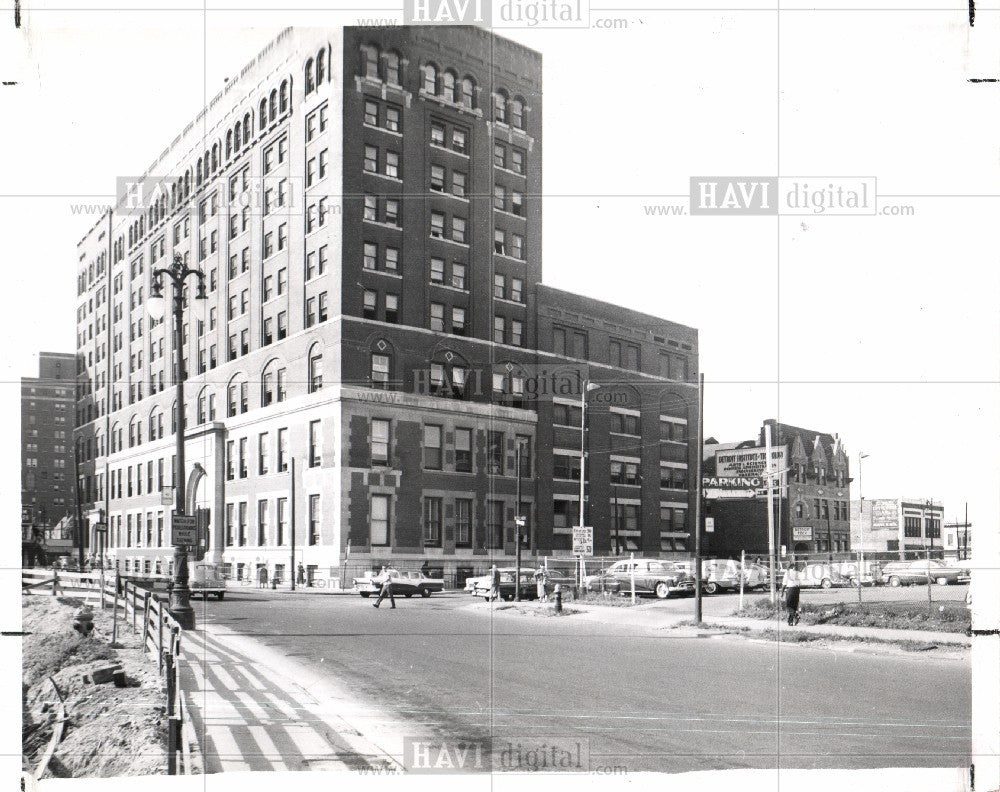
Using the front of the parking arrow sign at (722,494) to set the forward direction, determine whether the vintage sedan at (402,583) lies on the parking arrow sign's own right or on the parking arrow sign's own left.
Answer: on the parking arrow sign's own right

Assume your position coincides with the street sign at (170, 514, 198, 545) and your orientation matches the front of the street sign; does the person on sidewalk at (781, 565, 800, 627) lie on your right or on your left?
on your left

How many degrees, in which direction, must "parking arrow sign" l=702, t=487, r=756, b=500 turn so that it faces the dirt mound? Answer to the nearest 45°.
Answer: approximately 45° to its right

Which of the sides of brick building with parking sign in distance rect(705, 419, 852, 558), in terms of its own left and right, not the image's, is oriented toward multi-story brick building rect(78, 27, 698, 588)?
right

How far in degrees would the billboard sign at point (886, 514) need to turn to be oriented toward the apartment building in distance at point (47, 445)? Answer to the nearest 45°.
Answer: approximately 45° to its right

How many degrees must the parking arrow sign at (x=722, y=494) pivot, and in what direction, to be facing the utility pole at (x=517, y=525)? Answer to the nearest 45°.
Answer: approximately 45° to its right

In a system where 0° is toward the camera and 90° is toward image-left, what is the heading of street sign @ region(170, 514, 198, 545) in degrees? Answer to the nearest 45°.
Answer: approximately 0°

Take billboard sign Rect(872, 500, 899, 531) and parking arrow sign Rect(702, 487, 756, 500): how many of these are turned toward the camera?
2

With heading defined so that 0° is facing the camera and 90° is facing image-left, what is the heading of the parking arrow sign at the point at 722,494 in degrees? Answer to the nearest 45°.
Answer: approximately 0°

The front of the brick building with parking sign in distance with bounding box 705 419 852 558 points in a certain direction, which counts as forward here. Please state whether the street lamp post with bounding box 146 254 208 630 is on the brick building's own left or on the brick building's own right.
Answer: on the brick building's own right

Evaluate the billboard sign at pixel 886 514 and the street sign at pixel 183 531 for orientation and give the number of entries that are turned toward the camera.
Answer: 2

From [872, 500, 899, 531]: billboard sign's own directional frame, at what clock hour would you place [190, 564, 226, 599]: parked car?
The parked car is roughly at 12 o'clock from the billboard sign.
